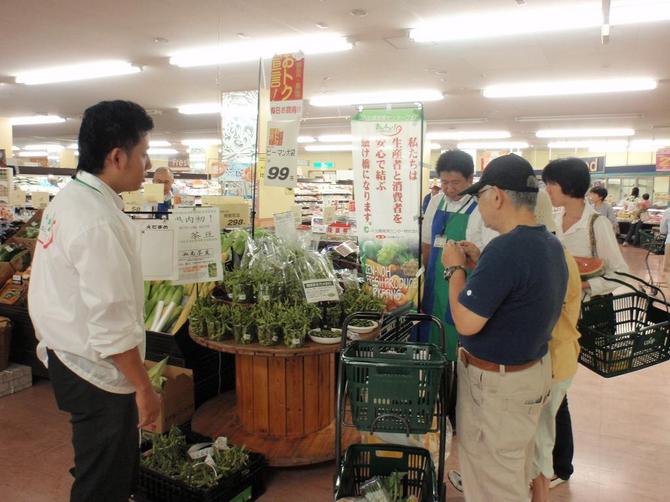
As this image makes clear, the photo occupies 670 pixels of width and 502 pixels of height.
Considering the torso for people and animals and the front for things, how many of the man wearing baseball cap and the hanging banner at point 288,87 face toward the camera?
1

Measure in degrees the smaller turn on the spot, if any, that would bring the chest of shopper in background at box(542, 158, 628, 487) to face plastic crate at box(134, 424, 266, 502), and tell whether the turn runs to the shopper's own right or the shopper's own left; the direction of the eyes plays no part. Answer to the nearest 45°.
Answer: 0° — they already face it

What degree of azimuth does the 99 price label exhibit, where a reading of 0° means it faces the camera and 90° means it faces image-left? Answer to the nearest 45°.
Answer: approximately 0°

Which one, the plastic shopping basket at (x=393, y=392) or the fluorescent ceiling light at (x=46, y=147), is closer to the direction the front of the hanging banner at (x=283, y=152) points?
the plastic shopping basket

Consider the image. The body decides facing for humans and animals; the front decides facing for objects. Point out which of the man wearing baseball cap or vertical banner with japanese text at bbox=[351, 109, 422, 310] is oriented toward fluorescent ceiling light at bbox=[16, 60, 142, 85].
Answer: the man wearing baseball cap

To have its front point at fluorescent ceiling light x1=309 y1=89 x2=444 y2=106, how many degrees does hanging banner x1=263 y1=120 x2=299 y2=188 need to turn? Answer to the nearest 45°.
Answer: approximately 180°

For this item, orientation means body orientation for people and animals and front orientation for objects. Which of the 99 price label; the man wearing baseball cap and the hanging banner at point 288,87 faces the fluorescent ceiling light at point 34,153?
the man wearing baseball cap

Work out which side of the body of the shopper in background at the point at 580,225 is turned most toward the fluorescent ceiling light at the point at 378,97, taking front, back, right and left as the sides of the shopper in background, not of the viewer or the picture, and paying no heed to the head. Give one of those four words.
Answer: right

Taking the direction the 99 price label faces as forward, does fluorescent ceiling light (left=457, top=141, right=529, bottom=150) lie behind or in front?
behind

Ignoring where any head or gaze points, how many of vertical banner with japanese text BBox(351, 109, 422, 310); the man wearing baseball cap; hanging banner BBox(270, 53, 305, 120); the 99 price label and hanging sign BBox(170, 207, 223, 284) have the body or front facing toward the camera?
4

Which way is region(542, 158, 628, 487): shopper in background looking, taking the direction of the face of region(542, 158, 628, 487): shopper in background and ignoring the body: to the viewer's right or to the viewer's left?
to the viewer's left
